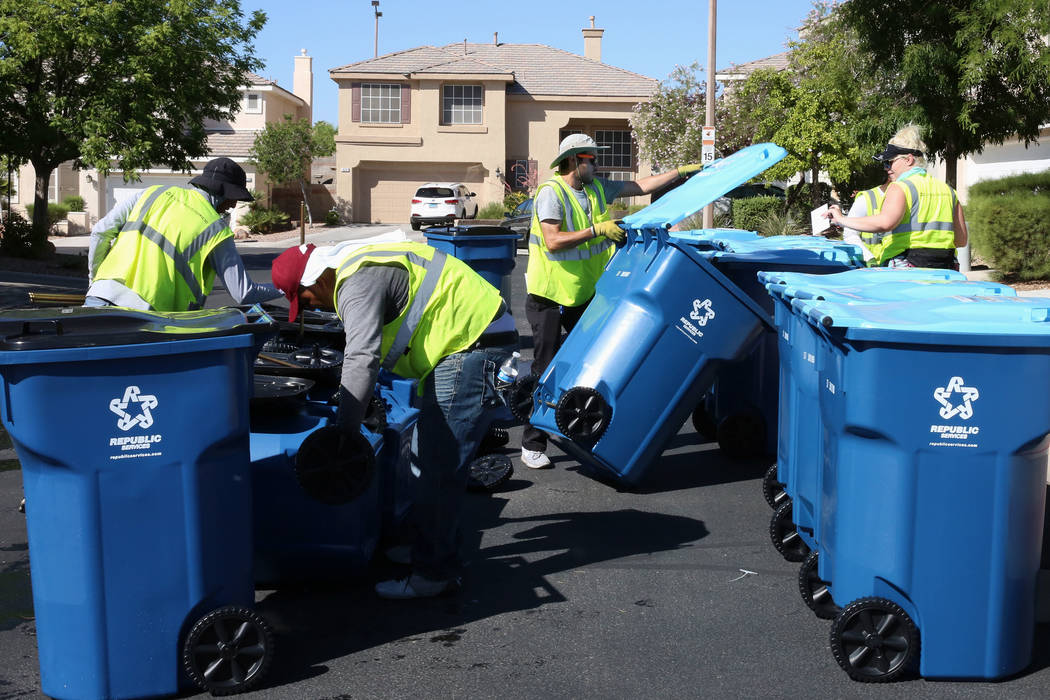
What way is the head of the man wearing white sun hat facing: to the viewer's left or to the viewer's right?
to the viewer's right

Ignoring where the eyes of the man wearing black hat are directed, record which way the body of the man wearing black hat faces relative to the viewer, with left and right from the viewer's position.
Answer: facing away from the viewer and to the right of the viewer

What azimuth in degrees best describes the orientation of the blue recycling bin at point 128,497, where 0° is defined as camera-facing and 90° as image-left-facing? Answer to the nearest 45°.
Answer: approximately 90°

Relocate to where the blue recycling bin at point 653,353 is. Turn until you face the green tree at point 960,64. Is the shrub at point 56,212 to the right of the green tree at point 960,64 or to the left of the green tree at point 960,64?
left

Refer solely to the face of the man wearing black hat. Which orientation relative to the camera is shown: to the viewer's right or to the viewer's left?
to the viewer's right

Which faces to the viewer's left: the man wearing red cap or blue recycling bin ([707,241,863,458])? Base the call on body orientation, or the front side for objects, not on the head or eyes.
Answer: the man wearing red cap

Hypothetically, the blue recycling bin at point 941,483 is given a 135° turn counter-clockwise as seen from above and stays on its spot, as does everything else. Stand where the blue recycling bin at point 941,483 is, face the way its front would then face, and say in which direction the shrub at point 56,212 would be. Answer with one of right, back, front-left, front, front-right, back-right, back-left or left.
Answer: front

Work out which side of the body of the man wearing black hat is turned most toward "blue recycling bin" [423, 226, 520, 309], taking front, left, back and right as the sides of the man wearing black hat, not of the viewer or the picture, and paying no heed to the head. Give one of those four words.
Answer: front

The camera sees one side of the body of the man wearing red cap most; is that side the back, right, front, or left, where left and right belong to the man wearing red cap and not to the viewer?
left

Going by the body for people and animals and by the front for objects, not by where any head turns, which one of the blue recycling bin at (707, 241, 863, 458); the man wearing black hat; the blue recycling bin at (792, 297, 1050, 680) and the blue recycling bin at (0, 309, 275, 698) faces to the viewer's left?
the blue recycling bin at (0, 309, 275, 698)

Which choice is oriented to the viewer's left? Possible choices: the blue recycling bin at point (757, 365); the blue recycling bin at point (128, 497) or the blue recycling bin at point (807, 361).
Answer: the blue recycling bin at point (128, 497)

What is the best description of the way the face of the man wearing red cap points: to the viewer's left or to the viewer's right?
to the viewer's left

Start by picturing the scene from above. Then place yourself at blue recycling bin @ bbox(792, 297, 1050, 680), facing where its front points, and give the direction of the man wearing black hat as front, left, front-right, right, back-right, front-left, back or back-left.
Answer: back

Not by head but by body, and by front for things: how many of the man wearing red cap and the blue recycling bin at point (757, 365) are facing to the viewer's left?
1

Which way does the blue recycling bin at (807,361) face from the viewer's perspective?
to the viewer's right

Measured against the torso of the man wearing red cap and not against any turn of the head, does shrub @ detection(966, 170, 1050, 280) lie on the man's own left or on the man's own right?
on the man's own right
